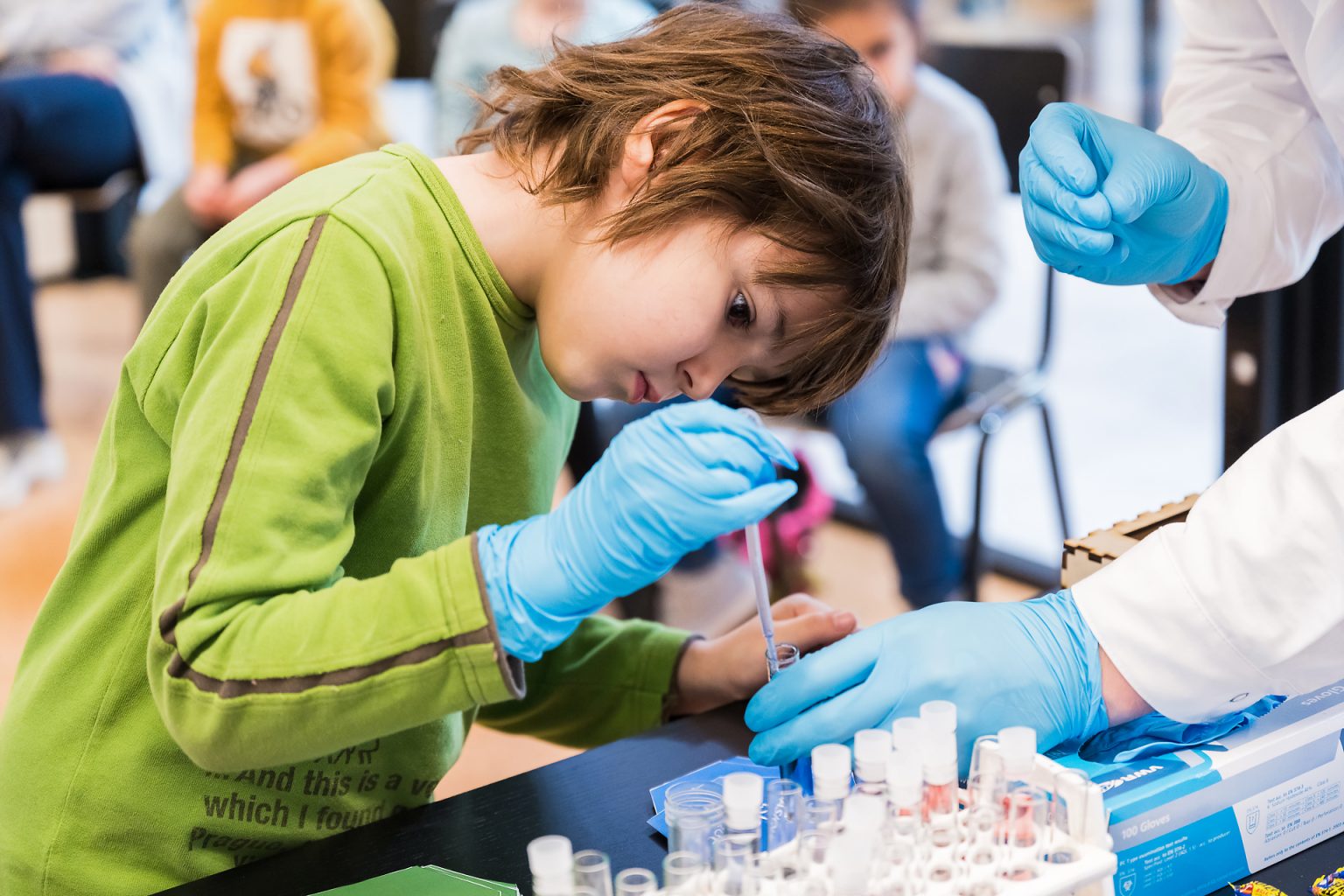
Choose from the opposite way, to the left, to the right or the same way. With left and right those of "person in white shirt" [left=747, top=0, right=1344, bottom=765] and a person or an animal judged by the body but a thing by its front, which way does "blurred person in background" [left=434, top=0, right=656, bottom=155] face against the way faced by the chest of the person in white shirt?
to the left

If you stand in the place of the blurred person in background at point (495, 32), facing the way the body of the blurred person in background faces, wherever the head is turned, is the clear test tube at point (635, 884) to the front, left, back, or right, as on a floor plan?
front

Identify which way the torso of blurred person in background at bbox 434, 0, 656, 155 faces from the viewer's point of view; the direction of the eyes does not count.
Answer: toward the camera

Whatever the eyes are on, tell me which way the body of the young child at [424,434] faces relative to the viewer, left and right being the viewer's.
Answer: facing to the right of the viewer

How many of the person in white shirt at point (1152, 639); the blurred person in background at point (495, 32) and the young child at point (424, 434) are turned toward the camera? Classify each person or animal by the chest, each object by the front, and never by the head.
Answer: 1

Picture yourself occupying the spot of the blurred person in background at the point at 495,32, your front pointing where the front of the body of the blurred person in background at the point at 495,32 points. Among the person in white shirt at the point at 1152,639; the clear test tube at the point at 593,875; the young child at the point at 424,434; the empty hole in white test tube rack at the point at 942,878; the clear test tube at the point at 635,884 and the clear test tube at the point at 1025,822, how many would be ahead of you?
6

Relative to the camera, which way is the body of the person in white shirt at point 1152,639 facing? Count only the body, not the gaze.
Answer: to the viewer's left

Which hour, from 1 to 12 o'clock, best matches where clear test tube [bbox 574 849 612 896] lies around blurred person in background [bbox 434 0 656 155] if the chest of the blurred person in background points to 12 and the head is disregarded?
The clear test tube is roughly at 12 o'clock from the blurred person in background.

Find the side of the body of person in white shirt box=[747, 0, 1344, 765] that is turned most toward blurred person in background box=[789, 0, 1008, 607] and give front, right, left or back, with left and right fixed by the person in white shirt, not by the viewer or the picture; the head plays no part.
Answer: right

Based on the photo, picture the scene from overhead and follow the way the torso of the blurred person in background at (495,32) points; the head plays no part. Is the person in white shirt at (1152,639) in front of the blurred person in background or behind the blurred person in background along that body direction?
in front

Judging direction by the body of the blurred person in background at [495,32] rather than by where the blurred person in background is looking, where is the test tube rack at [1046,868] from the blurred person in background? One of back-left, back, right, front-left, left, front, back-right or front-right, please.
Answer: front
